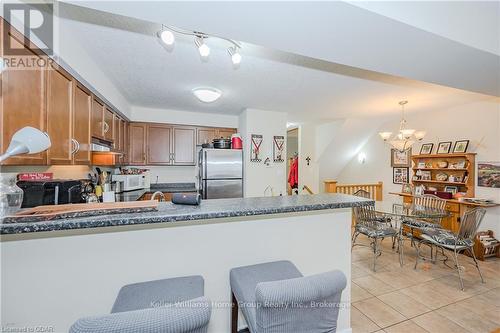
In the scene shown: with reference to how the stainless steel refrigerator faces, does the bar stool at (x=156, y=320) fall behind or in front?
in front

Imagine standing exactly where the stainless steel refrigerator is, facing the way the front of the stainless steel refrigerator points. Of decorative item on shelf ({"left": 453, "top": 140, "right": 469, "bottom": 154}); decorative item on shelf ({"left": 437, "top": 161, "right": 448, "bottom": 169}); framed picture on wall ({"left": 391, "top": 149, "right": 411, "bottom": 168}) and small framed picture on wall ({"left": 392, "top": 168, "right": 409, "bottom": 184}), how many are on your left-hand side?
4

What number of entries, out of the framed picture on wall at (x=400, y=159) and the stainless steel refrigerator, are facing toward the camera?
2

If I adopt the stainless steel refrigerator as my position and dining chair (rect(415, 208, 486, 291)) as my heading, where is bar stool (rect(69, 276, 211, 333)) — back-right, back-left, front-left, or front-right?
front-right

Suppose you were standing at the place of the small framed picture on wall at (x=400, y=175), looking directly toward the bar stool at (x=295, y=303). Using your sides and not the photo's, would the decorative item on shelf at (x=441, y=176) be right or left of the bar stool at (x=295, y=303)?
left

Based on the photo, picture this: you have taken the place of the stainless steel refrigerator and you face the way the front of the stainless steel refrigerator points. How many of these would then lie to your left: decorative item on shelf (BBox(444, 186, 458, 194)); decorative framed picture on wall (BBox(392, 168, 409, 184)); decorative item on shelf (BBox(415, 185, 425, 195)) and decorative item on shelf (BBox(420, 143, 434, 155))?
4

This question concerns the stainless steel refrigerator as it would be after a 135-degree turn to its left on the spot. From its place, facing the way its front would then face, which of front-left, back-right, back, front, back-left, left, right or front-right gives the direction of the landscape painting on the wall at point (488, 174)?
front-right

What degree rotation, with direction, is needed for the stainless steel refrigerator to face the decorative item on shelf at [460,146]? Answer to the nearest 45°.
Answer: approximately 90° to its left

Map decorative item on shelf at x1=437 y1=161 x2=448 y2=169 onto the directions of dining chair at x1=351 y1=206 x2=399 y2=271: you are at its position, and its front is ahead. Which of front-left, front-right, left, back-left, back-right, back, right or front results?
left

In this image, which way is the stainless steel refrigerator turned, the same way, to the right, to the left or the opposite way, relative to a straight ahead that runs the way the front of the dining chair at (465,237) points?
to the left

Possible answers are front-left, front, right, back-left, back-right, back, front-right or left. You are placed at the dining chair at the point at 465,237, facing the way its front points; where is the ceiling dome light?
front

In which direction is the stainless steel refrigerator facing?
toward the camera

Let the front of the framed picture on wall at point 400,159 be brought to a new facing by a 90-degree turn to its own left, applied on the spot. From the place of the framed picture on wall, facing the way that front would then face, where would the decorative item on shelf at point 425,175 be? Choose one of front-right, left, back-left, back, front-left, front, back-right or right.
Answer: front-right

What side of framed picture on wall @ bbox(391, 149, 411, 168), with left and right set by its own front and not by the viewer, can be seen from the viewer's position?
front

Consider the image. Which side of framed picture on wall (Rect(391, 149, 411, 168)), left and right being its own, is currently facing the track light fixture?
front

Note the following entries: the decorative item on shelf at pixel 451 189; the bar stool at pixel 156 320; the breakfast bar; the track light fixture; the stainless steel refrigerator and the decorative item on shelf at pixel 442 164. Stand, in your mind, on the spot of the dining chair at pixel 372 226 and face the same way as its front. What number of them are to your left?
2

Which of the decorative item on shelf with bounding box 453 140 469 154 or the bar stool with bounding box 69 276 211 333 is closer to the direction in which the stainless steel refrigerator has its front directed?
the bar stool

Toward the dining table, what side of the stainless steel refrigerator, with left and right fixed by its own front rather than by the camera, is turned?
left
